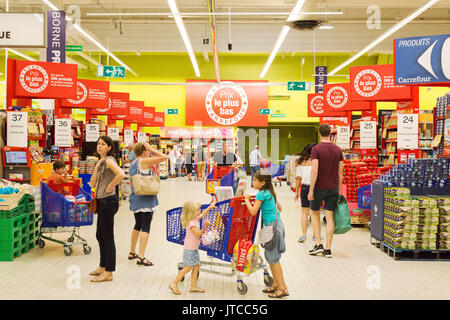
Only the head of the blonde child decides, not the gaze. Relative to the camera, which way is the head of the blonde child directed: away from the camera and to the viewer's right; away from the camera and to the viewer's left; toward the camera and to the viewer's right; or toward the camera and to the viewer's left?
away from the camera and to the viewer's right

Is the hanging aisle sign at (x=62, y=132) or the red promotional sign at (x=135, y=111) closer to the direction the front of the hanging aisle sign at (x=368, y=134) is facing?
the hanging aisle sign

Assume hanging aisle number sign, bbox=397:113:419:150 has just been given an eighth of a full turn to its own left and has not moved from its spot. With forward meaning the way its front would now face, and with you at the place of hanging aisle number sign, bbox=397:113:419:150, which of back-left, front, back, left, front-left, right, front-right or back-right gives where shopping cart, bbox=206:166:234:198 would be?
back-right

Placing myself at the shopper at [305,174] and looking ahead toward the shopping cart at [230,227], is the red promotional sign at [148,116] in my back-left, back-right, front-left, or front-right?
back-right

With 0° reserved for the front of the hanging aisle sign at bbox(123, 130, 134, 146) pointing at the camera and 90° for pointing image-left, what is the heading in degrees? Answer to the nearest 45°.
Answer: approximately 0°
